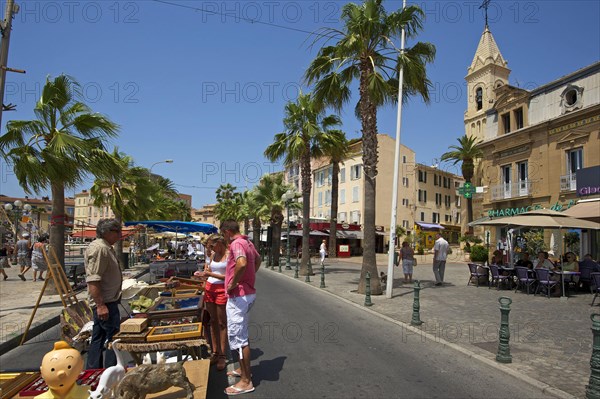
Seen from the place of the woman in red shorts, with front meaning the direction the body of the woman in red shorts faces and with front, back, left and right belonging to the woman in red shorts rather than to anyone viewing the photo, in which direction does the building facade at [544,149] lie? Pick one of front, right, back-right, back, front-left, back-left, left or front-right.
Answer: back

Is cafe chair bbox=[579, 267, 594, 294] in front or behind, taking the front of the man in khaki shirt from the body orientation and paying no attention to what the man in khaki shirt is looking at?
in front

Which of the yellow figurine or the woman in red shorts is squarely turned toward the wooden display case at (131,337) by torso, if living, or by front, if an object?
the woman in red shorts

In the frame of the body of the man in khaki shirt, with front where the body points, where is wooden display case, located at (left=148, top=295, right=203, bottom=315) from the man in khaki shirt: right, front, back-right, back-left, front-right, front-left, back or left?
front-left

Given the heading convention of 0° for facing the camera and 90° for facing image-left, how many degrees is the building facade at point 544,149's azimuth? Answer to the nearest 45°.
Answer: approximately 45°

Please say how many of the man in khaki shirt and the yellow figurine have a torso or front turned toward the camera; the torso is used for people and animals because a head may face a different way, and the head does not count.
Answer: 1

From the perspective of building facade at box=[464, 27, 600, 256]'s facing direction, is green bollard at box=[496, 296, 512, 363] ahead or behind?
ahead

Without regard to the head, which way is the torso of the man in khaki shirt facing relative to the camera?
to the viewer's right

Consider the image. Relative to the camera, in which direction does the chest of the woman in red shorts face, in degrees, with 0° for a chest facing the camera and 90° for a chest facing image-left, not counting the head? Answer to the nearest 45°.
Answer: approximately 45°

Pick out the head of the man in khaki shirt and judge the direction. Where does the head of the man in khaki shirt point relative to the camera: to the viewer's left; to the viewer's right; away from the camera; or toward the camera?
to the viewer's right

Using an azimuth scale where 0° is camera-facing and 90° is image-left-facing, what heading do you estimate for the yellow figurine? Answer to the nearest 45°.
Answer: approximately 0°

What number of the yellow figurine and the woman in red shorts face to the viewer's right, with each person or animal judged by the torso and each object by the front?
0

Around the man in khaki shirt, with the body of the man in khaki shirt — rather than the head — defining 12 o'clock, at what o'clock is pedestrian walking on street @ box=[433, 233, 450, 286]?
The pedestrian walking on street is roughly at 11 o'clock from the man in khaki shirt.

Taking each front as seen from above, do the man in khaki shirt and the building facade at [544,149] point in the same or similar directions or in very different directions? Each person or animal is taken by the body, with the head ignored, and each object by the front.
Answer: very different directions

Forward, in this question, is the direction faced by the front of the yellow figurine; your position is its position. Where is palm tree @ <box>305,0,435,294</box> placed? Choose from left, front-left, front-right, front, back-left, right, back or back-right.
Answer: back-left

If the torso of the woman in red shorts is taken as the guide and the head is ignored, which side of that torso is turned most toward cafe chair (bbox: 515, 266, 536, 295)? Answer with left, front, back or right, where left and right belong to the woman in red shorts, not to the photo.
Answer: back
